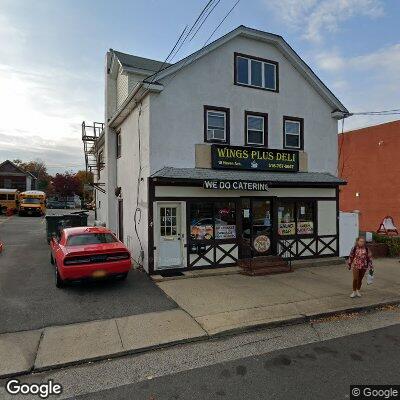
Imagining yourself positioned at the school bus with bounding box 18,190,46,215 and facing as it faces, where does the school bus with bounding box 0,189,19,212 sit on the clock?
the school bus with bounding box 0,189,19,212 is roughly at 4 o'clock from the school bus with bounding box 18,190,46,215.

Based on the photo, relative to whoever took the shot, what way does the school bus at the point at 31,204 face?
facing the viewer

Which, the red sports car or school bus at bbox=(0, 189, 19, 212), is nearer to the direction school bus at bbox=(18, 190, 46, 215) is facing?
the red sports car

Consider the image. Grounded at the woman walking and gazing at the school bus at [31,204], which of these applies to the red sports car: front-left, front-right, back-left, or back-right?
front-left

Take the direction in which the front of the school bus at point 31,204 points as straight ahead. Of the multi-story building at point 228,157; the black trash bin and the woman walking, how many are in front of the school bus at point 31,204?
3

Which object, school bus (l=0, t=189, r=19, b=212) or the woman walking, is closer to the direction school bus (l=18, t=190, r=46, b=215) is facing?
the woman walking

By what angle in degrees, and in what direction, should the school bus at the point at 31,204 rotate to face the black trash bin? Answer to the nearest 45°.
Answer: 0° — it already faces it

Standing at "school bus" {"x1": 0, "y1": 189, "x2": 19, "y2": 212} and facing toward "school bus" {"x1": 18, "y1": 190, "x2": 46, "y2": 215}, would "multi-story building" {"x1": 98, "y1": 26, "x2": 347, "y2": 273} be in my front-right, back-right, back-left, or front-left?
front-right

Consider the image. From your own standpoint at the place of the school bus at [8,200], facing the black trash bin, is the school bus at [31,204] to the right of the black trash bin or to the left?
left

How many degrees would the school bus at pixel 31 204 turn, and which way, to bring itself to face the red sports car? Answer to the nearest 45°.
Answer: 0° — it already faces it

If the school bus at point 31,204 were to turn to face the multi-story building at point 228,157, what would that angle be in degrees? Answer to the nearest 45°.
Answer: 0° — it already faces it

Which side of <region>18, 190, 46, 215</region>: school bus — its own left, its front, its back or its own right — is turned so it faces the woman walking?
front
